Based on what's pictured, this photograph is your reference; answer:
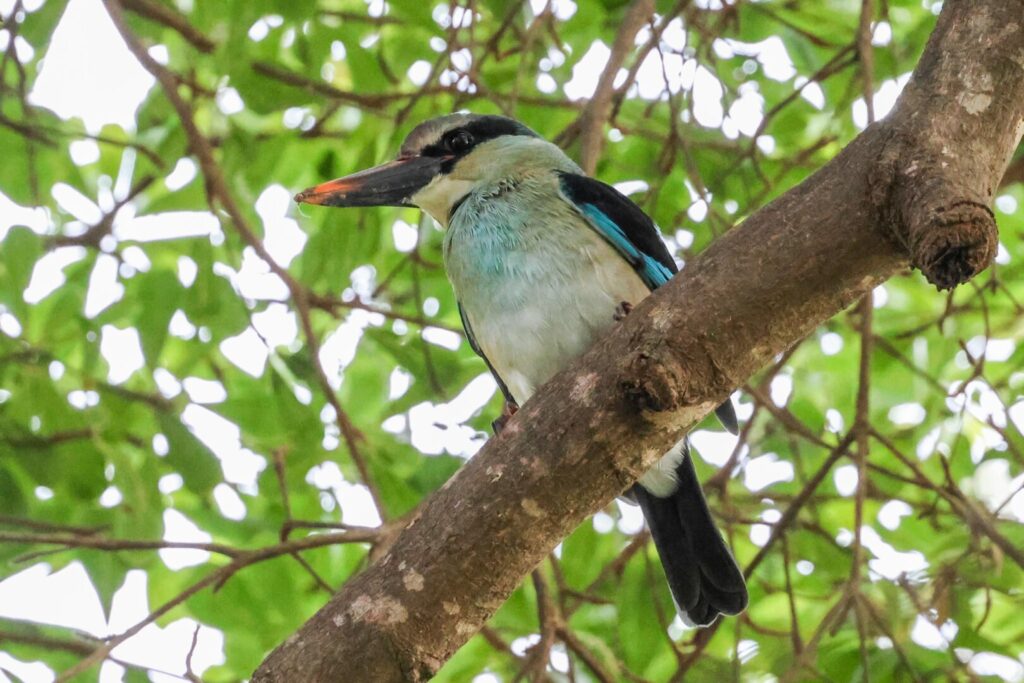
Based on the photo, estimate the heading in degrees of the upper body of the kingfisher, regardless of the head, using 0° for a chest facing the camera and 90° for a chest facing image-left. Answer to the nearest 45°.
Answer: approximately 45°
